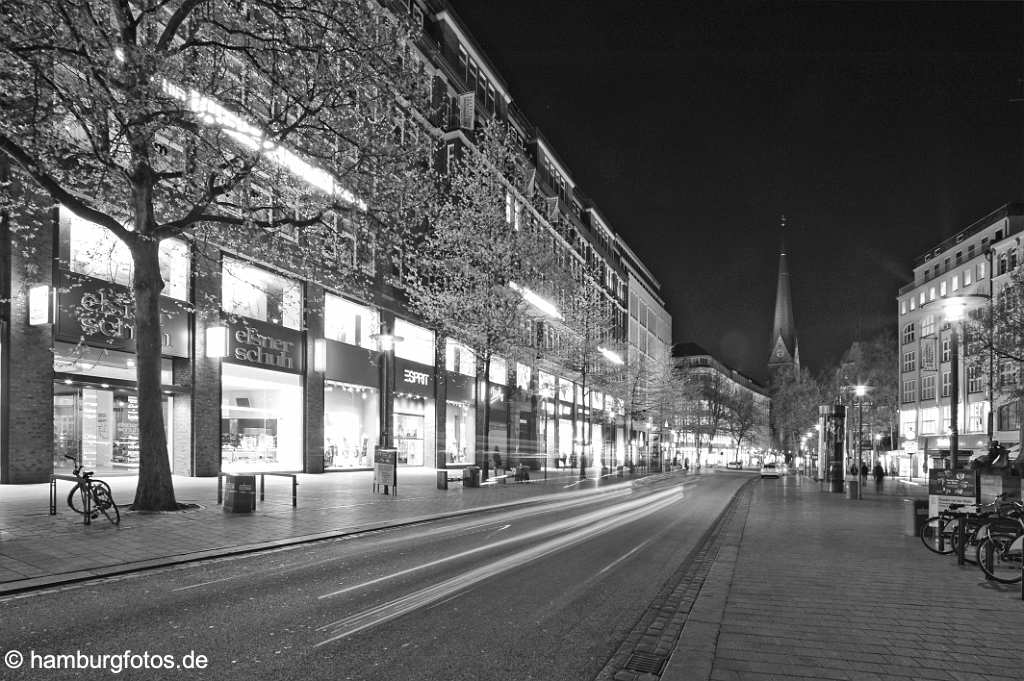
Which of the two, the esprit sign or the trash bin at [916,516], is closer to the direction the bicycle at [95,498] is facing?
the esprit sign

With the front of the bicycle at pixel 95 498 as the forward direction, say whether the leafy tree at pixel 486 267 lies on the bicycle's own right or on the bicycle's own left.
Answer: on the bicycle's own right

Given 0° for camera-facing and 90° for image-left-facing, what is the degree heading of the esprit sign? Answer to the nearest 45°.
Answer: approximately 315°

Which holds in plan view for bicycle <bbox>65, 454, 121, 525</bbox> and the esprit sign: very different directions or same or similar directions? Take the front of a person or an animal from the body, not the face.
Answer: very different directions

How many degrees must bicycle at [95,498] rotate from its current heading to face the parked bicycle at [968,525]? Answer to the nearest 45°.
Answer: approximately 180°

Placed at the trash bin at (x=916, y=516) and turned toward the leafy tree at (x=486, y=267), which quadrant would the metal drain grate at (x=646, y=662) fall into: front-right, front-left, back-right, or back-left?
back-left
